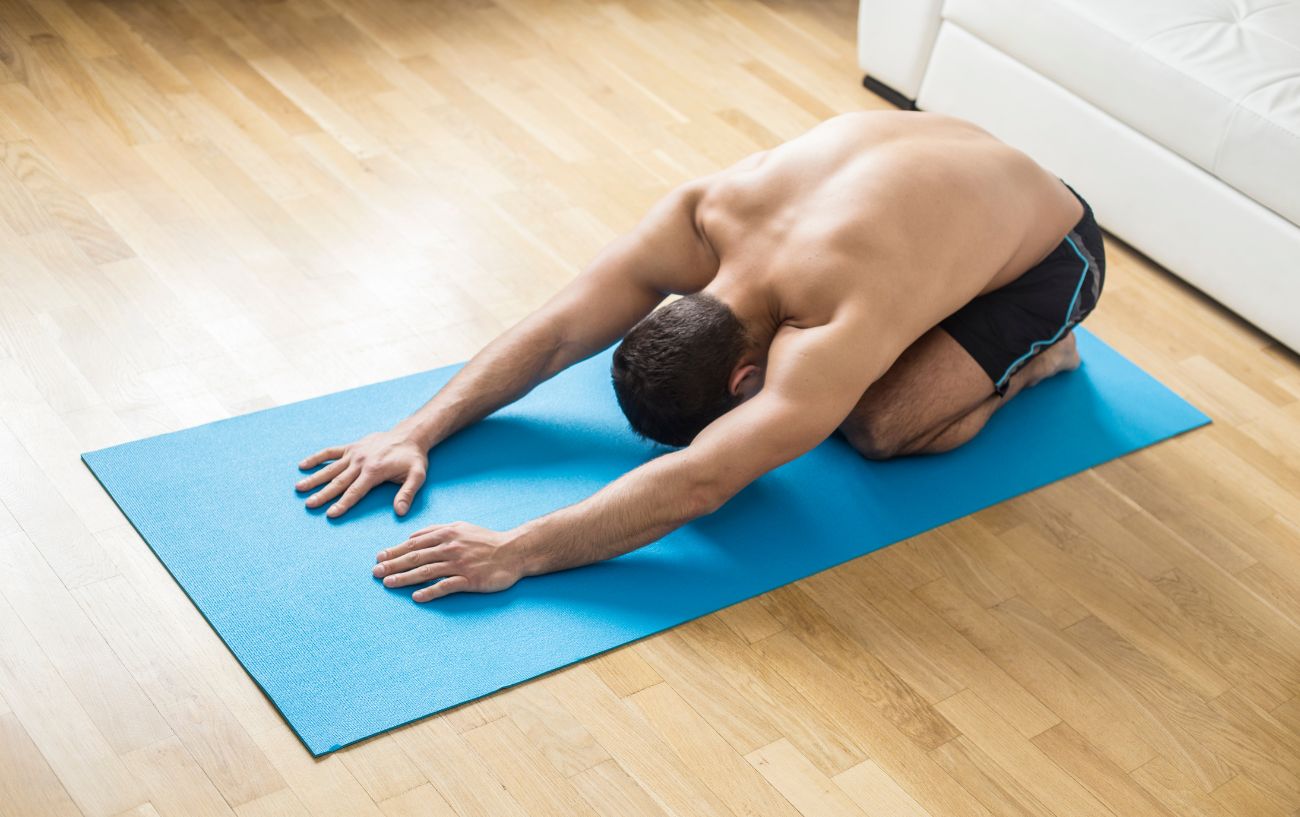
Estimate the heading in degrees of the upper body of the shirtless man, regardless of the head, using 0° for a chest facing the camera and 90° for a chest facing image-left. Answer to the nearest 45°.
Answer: approximately 45°

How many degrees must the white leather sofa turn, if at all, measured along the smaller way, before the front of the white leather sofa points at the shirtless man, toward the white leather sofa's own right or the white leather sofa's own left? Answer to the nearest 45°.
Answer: approximately 45° to the white leather sofa's own left

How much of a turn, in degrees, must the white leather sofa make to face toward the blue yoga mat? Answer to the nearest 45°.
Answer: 0° — it already faces it

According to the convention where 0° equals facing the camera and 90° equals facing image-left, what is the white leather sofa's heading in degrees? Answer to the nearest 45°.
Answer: approximately 45°

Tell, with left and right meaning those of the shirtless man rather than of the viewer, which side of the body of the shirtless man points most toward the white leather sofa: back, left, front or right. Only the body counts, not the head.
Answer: back
